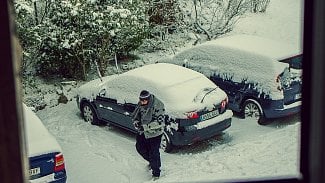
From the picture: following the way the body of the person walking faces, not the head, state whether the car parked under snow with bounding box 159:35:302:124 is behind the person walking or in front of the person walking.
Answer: behind

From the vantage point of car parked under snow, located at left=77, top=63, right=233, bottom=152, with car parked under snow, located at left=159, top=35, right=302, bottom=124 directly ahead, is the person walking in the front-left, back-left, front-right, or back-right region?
back-right

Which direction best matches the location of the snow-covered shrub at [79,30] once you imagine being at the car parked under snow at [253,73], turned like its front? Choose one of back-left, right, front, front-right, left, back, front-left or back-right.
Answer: front-left

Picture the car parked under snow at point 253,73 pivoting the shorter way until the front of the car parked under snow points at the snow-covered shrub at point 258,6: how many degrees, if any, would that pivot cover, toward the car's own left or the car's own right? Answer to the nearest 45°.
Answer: approximately 45° to the car's own right

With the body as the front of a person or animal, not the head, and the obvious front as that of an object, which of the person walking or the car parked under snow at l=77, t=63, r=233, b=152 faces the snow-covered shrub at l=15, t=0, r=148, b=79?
the car parked under snow

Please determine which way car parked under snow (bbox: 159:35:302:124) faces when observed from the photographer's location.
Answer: facing away from the viewer and to the left of the viewer

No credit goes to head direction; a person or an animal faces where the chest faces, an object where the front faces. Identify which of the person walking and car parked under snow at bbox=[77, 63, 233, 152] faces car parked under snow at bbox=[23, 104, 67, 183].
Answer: the person walking

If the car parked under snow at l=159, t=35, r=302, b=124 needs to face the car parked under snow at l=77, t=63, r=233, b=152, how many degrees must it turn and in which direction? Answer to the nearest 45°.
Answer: approximately 90° to its left

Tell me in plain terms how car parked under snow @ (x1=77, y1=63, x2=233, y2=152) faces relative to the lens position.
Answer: facing away from the viewer and to the left of the viewer

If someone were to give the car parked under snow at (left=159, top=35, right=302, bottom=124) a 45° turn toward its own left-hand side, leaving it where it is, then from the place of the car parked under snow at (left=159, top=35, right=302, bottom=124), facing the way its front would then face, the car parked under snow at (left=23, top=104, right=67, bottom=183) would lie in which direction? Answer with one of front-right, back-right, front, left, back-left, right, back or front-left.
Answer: front-left

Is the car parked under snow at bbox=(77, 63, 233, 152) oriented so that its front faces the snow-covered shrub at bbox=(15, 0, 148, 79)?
yes

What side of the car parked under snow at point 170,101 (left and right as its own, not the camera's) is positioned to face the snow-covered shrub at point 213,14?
right

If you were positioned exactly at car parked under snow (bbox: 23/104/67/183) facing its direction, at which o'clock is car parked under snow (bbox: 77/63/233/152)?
car parked under snow (bbox: 77/63/233/152) is roughly at 3 o'clock from car parked under snow (bbox: 23/104/67/183).

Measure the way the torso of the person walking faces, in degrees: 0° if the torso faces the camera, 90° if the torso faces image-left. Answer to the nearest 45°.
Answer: approximately 45°

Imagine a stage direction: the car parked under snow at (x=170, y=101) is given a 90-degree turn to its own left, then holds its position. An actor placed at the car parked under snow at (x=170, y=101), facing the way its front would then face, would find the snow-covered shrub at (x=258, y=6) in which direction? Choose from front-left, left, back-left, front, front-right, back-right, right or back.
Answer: back

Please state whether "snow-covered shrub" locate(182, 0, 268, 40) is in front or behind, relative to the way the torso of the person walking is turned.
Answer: behind

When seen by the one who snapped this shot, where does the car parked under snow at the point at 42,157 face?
facing away from the viewer and to the left of the viewer
